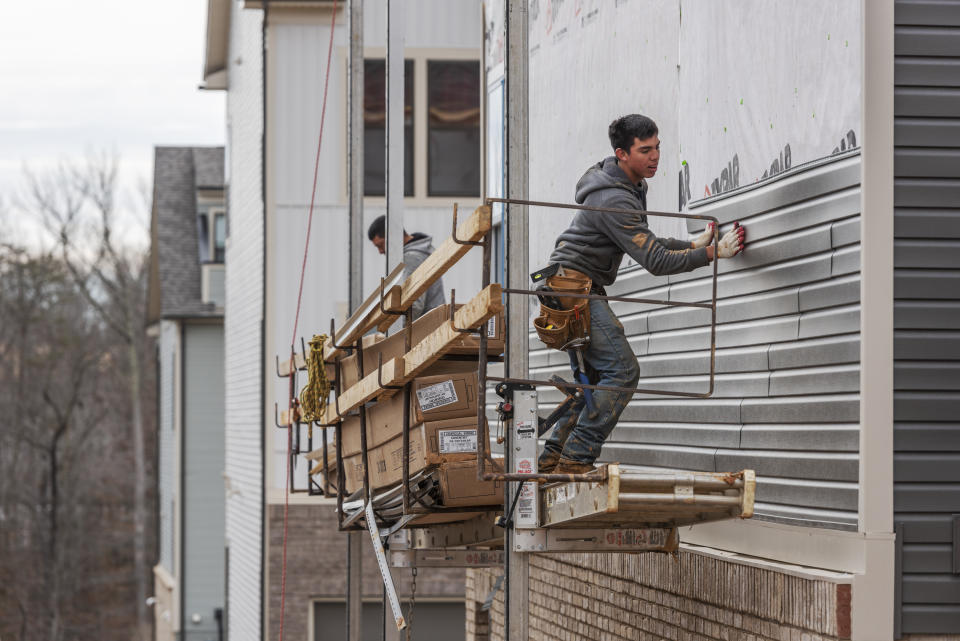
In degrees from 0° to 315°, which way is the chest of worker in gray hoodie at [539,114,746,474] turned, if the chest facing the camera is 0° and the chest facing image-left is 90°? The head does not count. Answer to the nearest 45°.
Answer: approximately 270°
